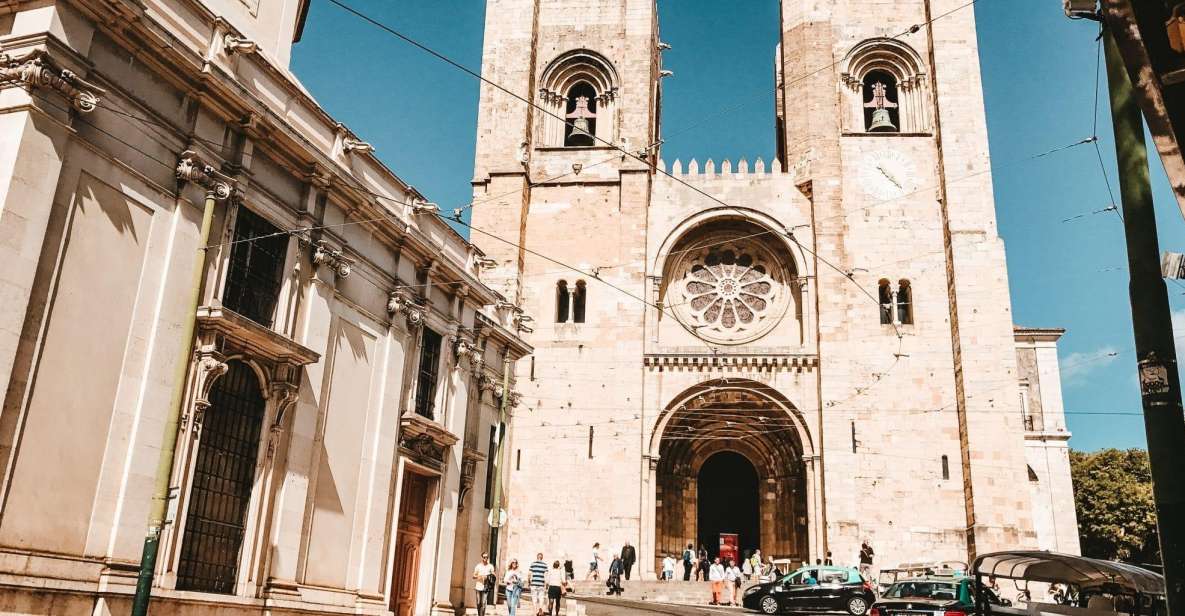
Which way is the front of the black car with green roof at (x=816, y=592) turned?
to the viewer's left

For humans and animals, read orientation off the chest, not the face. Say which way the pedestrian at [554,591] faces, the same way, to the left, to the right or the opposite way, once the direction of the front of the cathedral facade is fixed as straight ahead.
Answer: the opposite way

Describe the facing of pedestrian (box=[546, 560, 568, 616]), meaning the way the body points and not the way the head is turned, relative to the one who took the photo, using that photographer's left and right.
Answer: facing away from the viewer

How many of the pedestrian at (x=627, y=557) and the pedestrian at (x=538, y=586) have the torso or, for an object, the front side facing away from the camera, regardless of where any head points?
1

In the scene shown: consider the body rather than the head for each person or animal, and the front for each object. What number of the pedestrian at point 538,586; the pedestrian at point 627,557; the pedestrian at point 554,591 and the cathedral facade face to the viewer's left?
0

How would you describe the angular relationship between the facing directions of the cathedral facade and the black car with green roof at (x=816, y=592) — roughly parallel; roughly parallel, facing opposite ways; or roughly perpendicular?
roughly perpendicular

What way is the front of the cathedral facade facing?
toward the camera

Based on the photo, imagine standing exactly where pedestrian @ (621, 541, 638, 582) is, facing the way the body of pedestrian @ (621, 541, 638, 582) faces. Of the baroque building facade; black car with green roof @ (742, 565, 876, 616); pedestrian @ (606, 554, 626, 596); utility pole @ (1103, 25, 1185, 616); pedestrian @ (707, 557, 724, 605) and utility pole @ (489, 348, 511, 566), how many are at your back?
0

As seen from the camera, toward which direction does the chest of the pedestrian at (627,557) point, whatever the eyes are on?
toward the camera

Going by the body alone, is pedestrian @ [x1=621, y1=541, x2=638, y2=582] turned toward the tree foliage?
no
